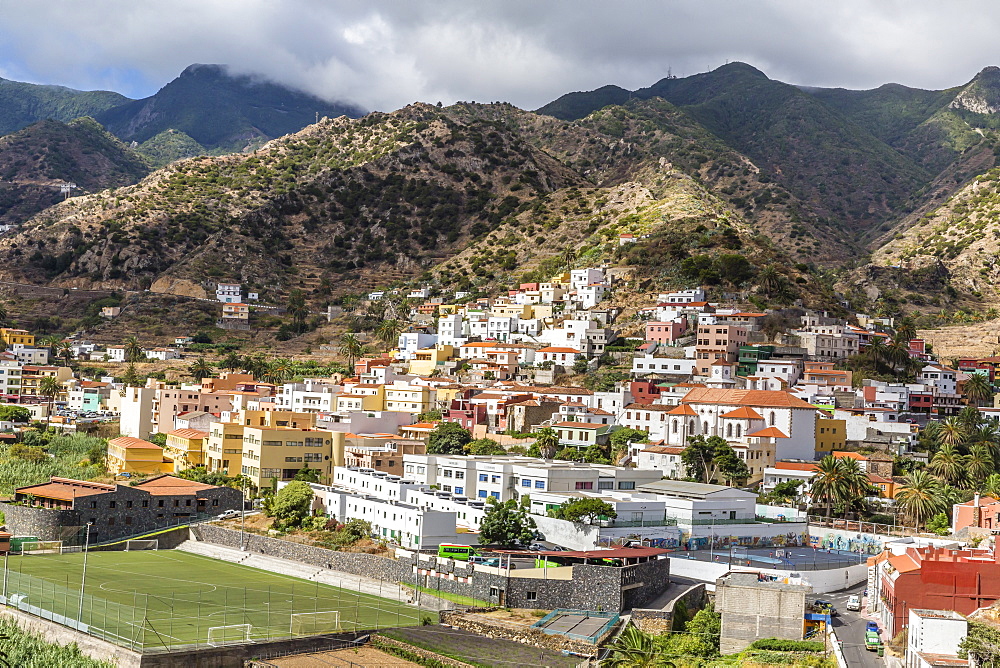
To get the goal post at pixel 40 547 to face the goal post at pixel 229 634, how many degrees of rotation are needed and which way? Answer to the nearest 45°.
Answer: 0° — it already faces it

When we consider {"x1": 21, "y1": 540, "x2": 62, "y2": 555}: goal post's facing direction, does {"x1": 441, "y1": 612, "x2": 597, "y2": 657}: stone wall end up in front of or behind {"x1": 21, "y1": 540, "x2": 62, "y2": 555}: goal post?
in front

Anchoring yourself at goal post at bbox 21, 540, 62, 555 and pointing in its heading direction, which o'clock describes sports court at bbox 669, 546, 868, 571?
The sports court is roughly at 10 o'clock from the goal post.

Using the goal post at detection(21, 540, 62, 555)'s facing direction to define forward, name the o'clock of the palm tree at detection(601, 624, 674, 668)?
The palm tree is roughly at 11 o'clock from the goal post.

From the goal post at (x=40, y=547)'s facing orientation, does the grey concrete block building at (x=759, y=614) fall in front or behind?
in front

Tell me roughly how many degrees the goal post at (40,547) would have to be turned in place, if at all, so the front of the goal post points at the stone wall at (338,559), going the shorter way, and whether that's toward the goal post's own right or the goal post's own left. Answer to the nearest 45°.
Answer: approximately 45° to the goal post's own left

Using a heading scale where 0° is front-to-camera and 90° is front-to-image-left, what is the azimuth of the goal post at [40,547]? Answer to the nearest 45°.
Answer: approximately 0°

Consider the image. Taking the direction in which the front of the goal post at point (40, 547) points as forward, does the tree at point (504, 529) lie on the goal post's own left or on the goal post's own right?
on the goal post's own left

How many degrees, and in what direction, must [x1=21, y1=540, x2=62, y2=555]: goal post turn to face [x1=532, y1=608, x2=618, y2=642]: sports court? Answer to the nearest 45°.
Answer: approximately 45° to its left

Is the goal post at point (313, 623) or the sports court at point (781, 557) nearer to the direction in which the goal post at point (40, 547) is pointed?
the goal post

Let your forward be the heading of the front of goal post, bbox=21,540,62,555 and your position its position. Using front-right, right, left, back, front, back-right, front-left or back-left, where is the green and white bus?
front-left

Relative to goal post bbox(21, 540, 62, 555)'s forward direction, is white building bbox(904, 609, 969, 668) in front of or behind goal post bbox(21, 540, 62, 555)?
in front
